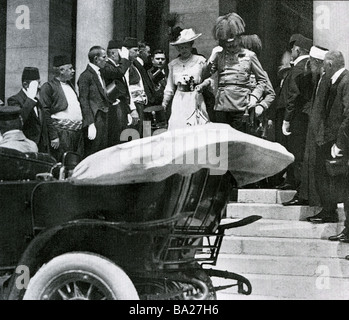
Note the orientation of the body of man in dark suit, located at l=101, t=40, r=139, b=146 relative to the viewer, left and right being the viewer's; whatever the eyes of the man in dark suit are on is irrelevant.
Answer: facing to the right of the viewer

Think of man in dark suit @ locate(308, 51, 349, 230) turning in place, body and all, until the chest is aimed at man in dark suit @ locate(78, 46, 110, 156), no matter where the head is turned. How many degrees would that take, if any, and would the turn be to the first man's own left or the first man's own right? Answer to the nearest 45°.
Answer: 0° — they already face them

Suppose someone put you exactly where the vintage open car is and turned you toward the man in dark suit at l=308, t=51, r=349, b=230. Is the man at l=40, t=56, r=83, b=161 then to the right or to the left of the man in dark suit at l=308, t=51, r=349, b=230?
left

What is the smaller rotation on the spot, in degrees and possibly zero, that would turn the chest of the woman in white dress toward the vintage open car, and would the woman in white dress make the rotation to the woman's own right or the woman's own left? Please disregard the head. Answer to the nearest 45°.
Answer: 0° — they already face it

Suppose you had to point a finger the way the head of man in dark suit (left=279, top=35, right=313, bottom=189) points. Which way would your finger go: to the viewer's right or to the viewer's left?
to the viewer's left

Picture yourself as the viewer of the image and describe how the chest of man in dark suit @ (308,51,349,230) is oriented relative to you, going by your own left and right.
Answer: facing to the left of the viewer

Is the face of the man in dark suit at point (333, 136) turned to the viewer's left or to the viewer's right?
to the viewer's left

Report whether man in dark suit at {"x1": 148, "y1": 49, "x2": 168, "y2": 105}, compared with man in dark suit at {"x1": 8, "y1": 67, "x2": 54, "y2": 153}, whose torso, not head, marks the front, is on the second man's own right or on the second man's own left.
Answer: on the second man's own left

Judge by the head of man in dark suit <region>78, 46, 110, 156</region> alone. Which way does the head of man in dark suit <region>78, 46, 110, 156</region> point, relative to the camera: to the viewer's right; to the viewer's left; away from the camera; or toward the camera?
to the viewer's right

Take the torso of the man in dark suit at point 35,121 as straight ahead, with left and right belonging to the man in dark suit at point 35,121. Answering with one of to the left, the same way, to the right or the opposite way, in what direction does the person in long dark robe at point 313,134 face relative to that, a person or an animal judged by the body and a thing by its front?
the opposite way

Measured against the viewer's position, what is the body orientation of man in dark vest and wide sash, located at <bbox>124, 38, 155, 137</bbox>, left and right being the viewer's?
facing the viewer and to the right of the viewer

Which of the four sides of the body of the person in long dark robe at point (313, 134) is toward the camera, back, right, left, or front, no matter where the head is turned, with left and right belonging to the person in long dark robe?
left

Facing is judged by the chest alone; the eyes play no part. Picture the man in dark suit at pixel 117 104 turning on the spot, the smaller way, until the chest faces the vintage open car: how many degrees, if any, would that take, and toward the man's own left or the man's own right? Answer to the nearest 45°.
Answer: approximately 90° to the man's own right
